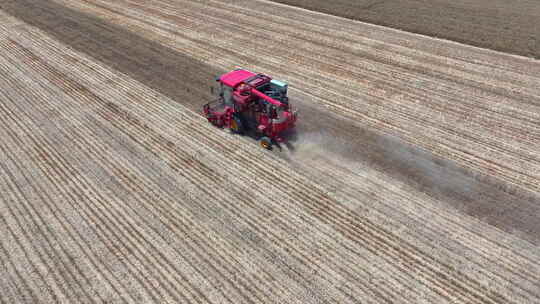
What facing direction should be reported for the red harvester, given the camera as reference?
facing away from the viewer and to the left of the viewer
